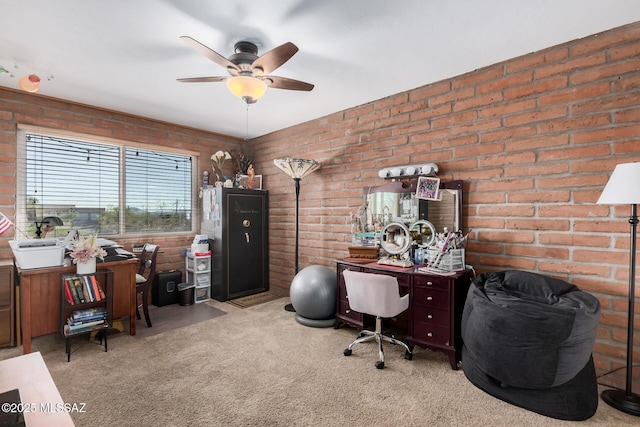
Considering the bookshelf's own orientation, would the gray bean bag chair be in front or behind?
in front

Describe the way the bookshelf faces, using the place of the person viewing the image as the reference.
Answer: facing the viewer and to the right of the viewer

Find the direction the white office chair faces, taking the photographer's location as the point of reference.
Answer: facing away from the viewer and to the right of the viewer

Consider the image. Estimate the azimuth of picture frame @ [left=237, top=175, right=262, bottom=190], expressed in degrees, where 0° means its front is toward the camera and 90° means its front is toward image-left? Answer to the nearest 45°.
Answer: approximately 0°

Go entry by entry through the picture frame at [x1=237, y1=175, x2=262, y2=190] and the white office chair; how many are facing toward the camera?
1

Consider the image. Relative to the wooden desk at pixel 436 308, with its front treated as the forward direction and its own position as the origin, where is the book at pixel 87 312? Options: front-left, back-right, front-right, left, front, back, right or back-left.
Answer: front-right

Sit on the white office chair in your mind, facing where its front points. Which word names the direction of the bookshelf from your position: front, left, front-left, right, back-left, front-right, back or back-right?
back-left

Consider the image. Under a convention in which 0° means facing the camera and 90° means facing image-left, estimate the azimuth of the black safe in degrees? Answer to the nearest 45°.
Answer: approximately 315°

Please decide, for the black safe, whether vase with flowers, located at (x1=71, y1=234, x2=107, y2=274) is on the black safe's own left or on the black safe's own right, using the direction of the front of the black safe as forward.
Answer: on the black safe's own right

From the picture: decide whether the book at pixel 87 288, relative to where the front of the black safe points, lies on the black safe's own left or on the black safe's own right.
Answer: on the black safe's own right

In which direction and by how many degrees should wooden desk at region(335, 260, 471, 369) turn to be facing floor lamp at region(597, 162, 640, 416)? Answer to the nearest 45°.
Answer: approximately 135° to its left
